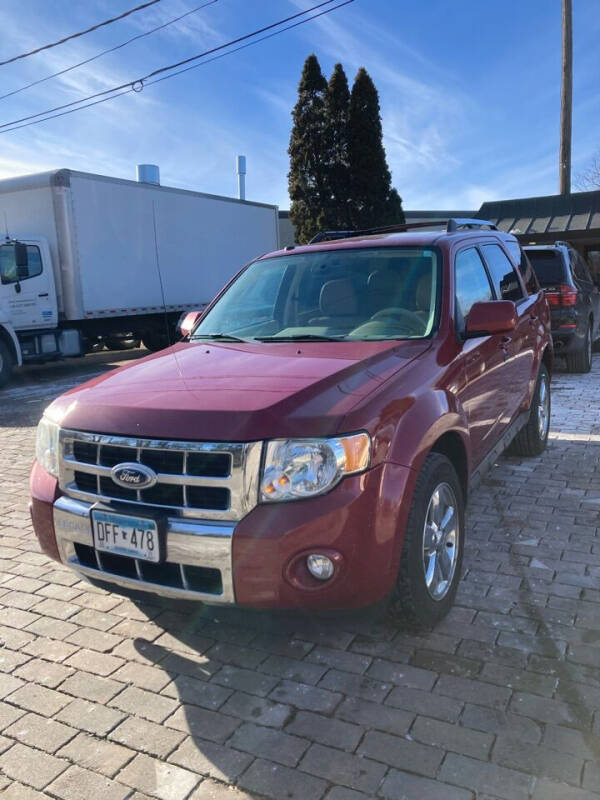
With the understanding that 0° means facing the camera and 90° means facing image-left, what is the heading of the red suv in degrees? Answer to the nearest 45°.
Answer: approximately 45°

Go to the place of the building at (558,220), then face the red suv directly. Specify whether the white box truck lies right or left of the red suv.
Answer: right

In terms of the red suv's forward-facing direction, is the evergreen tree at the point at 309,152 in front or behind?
behind

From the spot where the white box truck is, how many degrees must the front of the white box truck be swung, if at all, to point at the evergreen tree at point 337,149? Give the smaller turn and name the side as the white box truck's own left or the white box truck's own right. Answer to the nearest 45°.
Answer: approximately 180°

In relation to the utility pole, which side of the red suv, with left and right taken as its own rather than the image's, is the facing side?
back

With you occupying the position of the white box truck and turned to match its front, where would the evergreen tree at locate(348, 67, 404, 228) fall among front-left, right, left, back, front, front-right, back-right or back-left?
back

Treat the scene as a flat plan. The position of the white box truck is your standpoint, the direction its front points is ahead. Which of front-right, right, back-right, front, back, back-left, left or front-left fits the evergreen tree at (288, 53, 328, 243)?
back

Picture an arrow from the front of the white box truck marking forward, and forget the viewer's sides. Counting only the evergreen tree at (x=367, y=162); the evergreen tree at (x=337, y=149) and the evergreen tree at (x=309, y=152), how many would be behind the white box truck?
3

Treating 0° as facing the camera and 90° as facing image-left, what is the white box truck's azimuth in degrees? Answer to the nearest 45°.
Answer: approximately 45°

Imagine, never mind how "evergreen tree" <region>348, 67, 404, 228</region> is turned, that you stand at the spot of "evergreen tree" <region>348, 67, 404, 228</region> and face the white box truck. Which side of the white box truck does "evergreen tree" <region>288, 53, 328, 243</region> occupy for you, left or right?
right
